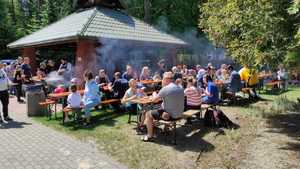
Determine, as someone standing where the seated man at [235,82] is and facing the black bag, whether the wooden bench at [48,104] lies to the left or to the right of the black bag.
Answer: right

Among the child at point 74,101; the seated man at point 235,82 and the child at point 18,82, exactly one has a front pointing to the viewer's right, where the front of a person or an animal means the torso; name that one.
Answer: the child at point 18,82

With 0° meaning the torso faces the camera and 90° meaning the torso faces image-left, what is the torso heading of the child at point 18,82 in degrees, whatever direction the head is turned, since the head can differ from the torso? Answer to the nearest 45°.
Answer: approximately 270°

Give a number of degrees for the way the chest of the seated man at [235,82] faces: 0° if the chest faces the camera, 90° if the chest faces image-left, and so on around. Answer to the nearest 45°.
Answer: approximately 135°

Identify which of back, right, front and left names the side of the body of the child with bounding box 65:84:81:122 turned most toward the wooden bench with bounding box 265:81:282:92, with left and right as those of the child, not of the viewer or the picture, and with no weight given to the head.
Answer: right

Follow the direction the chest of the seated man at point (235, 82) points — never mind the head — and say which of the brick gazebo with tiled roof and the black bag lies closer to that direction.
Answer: the brick gazebo with tiled roof

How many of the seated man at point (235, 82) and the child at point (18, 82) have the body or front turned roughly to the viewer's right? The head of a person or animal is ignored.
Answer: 1

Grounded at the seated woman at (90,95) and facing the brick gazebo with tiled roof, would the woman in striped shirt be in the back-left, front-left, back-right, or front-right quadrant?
back-right
